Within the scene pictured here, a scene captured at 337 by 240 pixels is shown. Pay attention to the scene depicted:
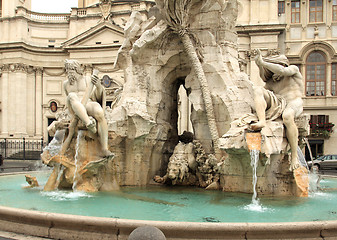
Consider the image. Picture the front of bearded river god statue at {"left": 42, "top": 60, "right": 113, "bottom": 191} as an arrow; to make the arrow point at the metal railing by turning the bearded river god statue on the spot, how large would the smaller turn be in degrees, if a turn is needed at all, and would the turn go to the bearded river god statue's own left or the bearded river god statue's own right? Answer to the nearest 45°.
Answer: approximately 180°

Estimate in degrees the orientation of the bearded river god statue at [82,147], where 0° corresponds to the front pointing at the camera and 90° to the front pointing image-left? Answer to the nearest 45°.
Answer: approximately 0°

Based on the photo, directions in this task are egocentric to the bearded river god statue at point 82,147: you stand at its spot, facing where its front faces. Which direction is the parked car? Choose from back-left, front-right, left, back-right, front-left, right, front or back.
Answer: back-left
